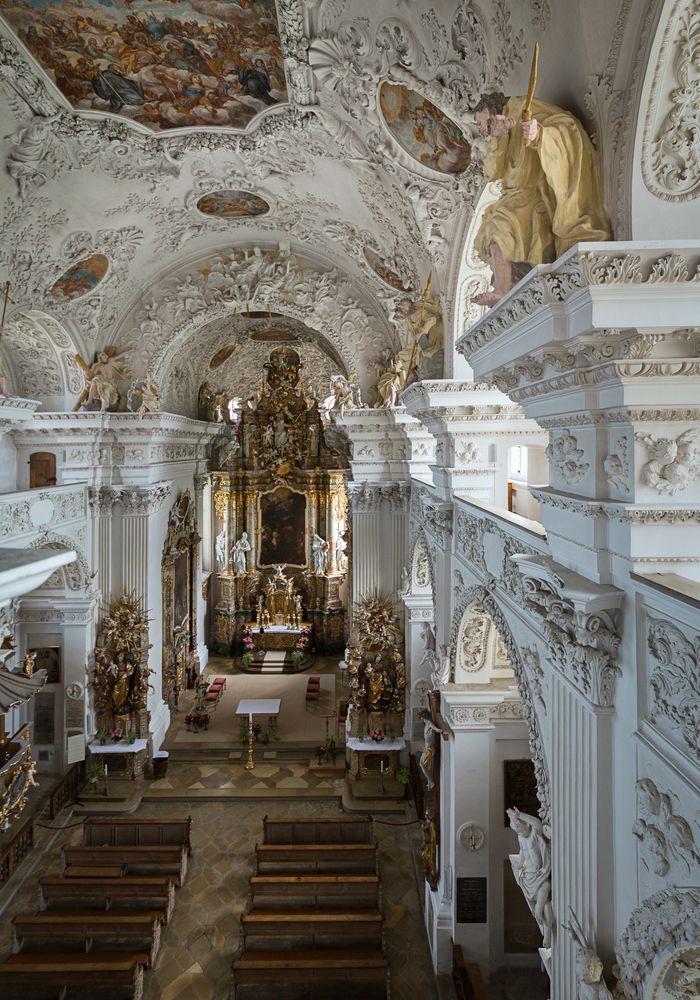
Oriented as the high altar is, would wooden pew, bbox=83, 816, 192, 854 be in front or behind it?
in front

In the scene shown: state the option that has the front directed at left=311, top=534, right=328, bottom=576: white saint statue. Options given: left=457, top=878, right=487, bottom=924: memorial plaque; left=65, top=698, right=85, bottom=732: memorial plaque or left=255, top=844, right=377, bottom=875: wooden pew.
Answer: the wooden pew

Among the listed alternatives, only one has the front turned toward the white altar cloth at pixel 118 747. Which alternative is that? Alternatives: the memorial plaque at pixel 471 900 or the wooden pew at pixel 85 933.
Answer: the wooden pew

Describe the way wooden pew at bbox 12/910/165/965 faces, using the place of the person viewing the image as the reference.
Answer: facing away from the viewer

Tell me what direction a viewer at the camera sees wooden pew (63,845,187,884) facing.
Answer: facing away from the viewer

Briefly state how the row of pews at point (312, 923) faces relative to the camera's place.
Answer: facing away from the viewer

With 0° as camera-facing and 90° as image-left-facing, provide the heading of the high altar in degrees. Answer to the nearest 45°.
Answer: approximately 0°

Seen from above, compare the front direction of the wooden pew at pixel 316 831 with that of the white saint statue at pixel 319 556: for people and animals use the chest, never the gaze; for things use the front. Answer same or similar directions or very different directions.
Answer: very different directions

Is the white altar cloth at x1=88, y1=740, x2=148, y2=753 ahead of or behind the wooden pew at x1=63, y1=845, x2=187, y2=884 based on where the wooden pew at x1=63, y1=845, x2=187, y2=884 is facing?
ahead

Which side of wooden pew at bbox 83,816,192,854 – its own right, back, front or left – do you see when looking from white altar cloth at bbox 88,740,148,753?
front

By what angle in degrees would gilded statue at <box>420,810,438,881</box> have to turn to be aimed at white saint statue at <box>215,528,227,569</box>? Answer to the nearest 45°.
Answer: approximately 45° to its right

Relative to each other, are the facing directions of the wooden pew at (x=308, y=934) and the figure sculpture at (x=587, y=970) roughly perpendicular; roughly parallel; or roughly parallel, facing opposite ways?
roughly perpendicular

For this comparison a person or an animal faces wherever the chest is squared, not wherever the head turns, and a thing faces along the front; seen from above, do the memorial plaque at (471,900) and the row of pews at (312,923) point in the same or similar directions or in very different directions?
very different directions

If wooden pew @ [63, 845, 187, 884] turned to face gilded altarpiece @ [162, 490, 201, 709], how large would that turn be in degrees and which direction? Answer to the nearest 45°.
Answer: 0° — it already faces it
